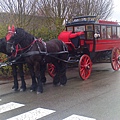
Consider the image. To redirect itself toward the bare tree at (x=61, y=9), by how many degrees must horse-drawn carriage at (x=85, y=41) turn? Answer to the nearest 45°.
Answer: approximately 135° to its right

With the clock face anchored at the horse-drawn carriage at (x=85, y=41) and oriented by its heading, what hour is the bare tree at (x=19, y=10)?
The bare tree is roughly at 3 o'clock from the horse-drawn carriage.

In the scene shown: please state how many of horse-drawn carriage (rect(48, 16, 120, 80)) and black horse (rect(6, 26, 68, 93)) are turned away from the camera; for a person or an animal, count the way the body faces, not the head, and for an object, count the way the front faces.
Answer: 0

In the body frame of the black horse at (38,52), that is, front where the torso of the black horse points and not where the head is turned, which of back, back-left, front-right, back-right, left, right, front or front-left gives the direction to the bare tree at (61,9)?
back-right

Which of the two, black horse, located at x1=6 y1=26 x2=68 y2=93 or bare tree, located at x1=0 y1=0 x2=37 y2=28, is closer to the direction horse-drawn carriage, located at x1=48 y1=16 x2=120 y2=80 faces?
the black horse

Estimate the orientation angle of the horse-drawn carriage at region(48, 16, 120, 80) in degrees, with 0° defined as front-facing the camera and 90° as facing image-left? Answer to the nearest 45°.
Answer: approximately 45°

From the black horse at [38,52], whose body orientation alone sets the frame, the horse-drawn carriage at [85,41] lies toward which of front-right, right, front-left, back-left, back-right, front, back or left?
back

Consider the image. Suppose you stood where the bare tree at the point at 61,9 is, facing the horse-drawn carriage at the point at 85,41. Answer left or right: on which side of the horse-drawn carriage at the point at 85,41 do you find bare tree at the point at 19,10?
right

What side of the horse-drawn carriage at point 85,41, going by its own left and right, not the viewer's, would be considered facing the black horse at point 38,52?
front
